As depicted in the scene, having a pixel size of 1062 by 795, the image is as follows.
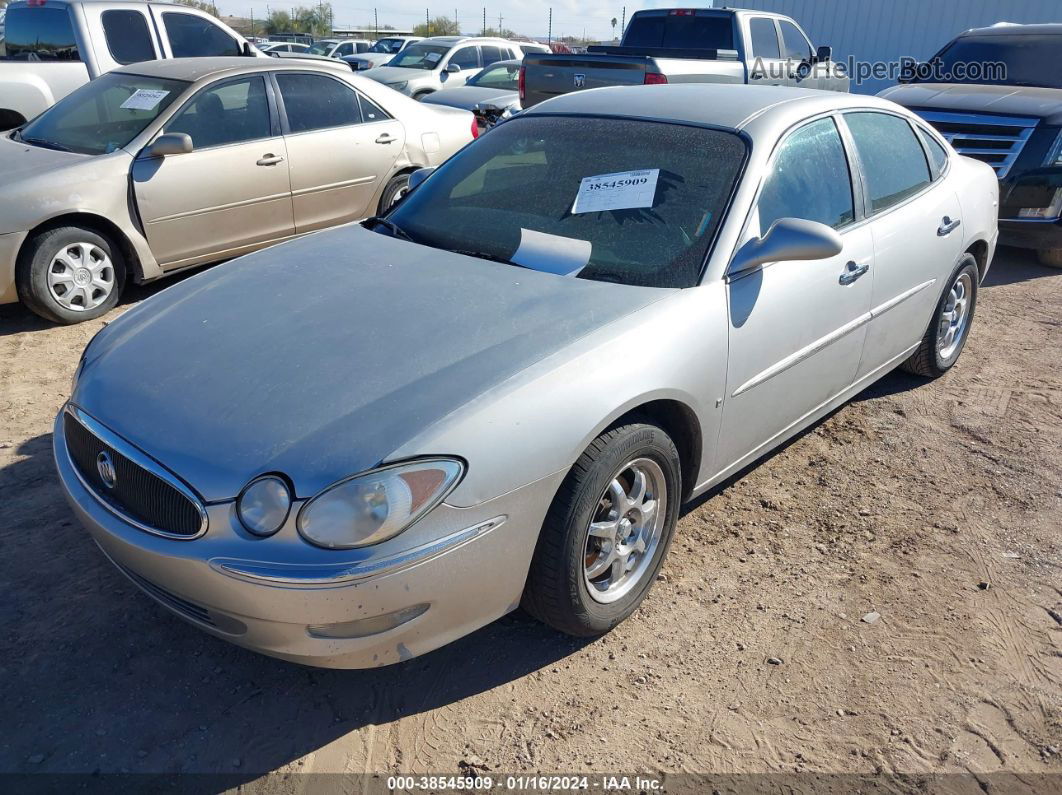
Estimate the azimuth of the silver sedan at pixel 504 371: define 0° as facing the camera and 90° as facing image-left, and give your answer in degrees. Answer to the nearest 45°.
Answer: approximately 45°

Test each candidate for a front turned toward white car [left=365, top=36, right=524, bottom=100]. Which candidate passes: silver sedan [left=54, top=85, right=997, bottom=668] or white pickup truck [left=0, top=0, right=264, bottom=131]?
the white pickup truck

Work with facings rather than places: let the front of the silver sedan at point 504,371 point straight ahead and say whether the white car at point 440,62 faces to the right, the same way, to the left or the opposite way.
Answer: the same way

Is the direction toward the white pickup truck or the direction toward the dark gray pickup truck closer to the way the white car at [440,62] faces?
the white pickup truck

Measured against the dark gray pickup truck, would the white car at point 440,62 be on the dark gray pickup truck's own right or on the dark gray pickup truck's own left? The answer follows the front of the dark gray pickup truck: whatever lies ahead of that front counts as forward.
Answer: on the dark gray pickup truck's own left

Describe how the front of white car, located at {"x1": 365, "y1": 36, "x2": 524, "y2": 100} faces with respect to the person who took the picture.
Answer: facing the viewer and to the left of the viewer

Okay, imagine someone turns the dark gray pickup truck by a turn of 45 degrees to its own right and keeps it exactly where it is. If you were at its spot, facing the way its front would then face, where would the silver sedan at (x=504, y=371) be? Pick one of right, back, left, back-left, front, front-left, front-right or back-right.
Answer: right

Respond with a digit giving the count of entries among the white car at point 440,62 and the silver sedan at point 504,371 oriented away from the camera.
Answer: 0

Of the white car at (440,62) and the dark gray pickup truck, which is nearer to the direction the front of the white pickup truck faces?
the white car

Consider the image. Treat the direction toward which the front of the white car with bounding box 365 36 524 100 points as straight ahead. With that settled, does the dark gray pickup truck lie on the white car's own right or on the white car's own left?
on the white car's own left

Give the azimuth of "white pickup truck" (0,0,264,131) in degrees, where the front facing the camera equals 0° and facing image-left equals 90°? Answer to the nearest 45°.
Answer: approximately 225°

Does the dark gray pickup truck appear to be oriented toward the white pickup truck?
no

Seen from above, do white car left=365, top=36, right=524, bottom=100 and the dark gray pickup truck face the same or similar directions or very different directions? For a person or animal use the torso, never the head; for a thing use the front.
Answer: very different directions

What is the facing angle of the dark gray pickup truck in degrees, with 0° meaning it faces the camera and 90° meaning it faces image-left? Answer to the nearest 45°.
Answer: approximately 225°

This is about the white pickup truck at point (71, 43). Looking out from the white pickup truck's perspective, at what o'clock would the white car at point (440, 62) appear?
The white car is roughly at 12 o'clock from the white pickup truck.

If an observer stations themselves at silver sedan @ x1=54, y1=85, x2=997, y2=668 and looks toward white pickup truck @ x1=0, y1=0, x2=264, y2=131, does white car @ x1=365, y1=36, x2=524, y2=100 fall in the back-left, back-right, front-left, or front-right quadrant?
front-right

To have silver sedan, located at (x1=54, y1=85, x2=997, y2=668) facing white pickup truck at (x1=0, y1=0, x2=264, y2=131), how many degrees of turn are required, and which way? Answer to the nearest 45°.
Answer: approximately 90° to its right

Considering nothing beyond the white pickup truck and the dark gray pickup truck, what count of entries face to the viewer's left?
0

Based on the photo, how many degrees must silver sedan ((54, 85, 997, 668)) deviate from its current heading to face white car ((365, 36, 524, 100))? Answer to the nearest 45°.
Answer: approximately 135° to its right
